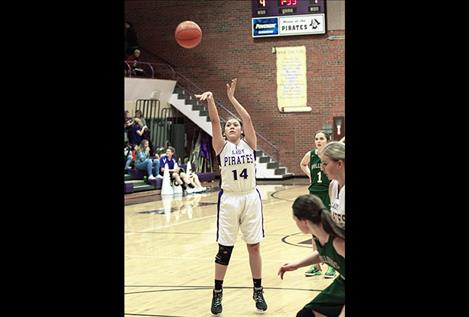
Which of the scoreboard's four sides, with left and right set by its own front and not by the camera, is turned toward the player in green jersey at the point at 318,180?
front

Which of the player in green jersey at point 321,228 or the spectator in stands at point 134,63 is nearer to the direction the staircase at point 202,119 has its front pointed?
the player in green jersey

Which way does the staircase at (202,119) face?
to the viewer's right

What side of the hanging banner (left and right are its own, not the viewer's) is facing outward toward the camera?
front

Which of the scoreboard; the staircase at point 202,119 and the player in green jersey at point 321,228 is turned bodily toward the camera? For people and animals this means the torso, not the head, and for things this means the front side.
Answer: the scoreboard

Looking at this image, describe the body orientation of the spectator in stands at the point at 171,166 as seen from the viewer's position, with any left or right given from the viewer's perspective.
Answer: facing the viewer and to the right of the viewer

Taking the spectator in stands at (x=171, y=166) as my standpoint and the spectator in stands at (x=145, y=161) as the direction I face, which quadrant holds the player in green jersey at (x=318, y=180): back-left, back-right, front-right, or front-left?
back-left

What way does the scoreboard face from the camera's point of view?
toward the camera

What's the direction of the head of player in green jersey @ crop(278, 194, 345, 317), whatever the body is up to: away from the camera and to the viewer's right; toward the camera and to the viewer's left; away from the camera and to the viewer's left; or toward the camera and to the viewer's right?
away from the camera and to the viewer's left

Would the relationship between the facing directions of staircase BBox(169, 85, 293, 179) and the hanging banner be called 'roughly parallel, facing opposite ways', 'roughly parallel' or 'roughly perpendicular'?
roughly perpendicular

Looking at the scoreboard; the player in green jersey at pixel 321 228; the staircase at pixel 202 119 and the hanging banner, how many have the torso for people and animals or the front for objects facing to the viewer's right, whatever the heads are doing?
1

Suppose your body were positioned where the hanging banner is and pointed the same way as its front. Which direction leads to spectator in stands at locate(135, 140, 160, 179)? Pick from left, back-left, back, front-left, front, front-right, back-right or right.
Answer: front-right

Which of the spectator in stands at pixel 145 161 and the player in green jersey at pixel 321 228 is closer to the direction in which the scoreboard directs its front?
the player in green jersey

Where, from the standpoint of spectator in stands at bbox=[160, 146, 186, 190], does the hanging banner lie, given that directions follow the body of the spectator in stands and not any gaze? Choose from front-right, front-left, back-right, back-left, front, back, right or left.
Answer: left
